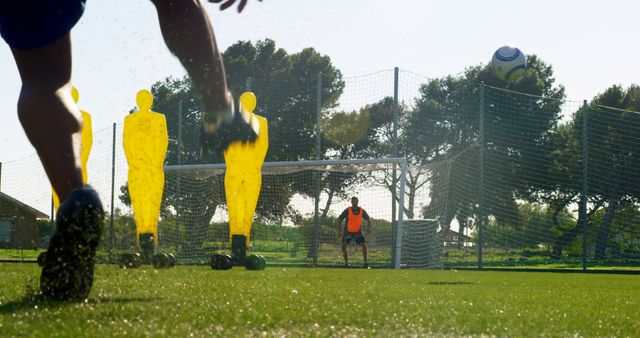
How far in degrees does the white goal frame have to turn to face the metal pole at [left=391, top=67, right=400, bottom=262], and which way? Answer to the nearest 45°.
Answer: approximately 180°

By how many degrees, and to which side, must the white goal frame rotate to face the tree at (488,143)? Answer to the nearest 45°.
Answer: approximately 135° to its left

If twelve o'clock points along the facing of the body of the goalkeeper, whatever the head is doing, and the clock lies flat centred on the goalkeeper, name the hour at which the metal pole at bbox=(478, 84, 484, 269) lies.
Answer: The metal pole is roughly at 8 o'clock from the goalkeeper.

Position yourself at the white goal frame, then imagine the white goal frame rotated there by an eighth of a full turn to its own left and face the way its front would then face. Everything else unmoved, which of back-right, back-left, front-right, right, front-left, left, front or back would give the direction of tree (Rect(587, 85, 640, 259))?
left

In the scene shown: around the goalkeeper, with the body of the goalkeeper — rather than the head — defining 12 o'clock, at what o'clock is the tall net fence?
The tall net fence is roughly at 7 o'clock from the goalkeeper.

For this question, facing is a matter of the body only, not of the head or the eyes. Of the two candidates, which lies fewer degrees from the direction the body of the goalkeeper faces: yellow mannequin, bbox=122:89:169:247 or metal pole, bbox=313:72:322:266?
the yellow mannequin

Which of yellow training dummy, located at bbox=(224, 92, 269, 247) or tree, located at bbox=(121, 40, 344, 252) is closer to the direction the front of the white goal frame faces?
the yellow training dummy

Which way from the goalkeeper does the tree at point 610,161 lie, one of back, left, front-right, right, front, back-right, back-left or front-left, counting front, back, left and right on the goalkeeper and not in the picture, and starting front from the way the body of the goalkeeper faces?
back-left

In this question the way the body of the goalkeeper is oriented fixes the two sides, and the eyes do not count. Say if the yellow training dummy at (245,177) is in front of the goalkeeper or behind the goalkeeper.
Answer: in front

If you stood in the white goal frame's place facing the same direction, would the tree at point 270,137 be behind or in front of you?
behind

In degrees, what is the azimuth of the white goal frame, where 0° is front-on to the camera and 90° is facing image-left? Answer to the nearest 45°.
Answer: approximately 0°
